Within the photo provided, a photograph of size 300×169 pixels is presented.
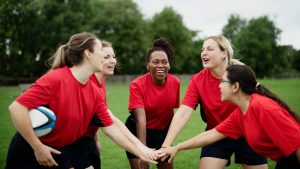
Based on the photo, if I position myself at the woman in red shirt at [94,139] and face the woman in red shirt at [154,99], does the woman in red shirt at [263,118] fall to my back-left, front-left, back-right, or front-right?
front-right

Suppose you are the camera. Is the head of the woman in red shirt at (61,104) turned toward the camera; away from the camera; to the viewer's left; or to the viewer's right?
to the viewer's right

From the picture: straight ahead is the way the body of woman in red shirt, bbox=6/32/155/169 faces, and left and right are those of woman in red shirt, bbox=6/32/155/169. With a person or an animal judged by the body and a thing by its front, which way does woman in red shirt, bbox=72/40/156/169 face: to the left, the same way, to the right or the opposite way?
the same way

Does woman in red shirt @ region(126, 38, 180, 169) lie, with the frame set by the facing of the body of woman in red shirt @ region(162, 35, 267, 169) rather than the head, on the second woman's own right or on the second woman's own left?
on the second woman's own right

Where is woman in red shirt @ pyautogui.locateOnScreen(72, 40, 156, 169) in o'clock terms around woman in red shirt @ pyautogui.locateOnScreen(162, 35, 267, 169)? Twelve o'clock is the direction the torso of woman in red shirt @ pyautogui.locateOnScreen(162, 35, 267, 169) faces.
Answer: woman in red shirt @ pyautogui.locateOnScreen(72, 40, 156, 169) is roughly at 1 o'clock from woman in red shirt @ pyautogui.locateOnScreen(162, 35, 267, 169).

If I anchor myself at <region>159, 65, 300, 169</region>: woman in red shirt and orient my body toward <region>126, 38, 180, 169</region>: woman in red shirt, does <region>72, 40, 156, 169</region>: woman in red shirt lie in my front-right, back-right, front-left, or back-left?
front-left

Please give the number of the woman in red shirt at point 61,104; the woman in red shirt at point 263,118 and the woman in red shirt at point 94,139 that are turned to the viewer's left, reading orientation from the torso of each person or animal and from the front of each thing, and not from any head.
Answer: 1

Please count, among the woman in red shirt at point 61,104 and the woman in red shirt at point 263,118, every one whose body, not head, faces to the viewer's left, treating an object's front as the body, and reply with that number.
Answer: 1

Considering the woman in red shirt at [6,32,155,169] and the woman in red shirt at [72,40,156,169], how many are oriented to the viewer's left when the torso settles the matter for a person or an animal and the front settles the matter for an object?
0

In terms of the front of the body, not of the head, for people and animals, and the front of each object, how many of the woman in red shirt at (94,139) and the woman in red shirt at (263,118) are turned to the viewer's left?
1

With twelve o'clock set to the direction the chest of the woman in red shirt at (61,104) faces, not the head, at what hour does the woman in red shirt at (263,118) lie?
the woman in red shirt at (263,118) is roughly at 11 o'clock from the woman in red shirt at (61,104).

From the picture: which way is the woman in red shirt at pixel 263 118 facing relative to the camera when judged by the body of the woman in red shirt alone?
to the viewer's left

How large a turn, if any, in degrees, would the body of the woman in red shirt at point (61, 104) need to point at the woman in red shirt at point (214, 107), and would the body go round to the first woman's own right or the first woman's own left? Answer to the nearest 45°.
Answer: approximately 45° to the first woman's own left

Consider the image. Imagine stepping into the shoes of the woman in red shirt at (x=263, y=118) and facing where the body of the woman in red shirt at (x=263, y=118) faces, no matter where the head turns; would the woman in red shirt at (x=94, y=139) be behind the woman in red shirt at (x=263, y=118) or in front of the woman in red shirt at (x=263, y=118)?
in front

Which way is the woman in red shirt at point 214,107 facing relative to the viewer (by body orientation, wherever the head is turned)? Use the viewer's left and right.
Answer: facing the viewer and to the left of the viewer
